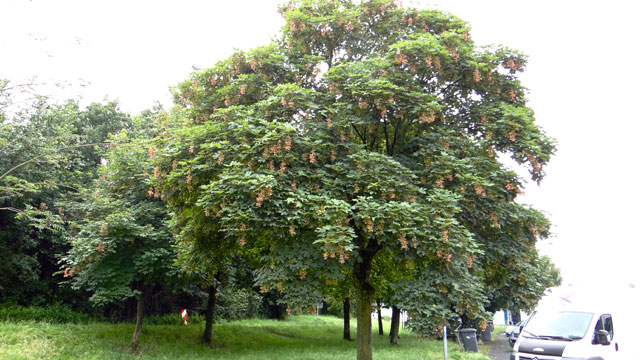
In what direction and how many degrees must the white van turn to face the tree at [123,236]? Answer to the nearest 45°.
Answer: approximately 45° to its right

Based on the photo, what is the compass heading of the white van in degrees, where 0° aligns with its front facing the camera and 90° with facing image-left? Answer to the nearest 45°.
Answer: approximately 45°

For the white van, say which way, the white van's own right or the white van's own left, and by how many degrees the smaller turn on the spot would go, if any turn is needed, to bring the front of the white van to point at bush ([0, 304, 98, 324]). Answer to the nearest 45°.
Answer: approximately 45° to the white van's own right

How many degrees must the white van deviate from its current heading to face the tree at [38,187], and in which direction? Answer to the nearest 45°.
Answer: approximately 45° to its right

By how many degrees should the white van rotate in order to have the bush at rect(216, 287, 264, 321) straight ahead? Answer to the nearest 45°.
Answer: approximately 90° to its right

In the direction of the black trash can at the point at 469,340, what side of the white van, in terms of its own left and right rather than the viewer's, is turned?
right
